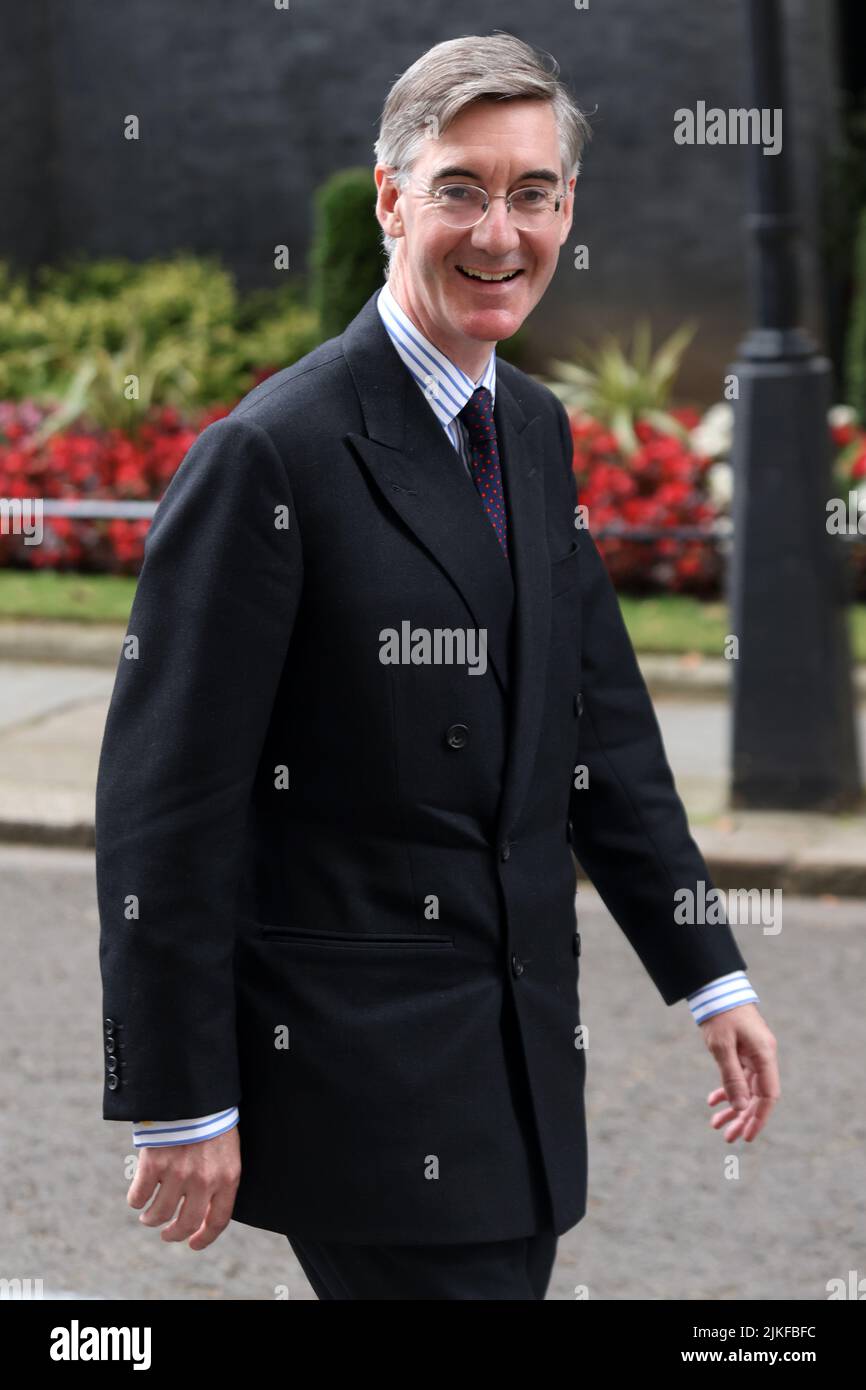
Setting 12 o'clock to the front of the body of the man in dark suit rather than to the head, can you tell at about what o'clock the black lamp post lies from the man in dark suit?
The black lamp post is roughly at 8 o'clock from the man in dark suit.

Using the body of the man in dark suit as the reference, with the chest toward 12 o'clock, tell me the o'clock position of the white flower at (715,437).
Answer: The white flower is roughly at 8 o'clock from the man in dark suit.

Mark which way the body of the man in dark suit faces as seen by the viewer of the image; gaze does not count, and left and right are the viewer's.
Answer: facing the viewer and to the right of the viewer
